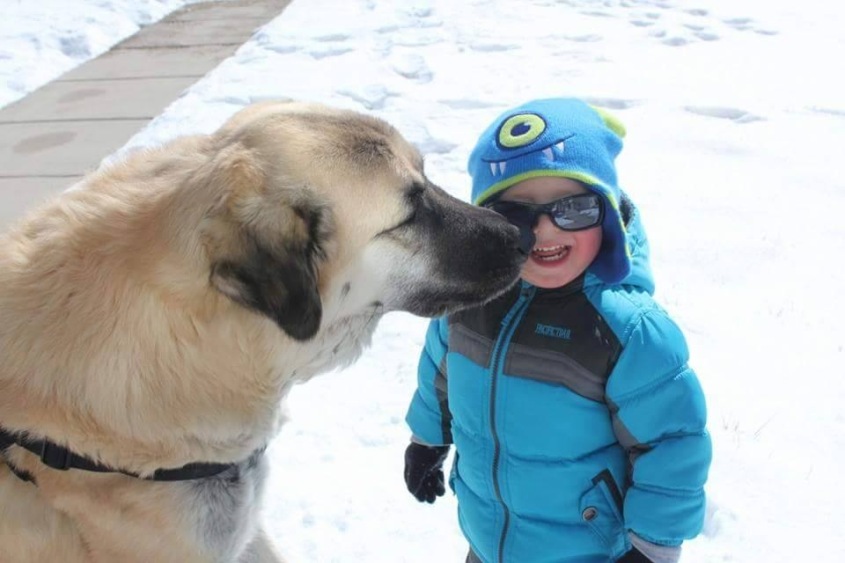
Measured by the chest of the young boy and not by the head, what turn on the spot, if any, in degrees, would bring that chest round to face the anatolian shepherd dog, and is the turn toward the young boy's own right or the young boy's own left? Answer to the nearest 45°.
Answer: approximately 45° to the young boy's own right

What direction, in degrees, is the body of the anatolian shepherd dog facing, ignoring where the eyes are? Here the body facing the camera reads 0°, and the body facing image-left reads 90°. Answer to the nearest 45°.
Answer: approximately 270°

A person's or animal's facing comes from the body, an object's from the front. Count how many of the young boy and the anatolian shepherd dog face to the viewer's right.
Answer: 1

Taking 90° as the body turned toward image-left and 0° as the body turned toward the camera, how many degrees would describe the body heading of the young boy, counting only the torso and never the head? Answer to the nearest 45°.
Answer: approximately 45°

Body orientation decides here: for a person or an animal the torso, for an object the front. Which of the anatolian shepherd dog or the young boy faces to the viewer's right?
the anatolian shepherd dog

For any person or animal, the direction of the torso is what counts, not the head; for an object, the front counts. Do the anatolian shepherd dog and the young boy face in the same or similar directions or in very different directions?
very different directions
